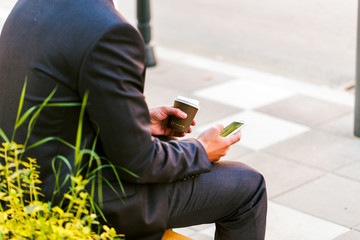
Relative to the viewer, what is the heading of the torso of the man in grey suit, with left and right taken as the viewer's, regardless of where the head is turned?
facing away from the viewer and to the right of the viewer

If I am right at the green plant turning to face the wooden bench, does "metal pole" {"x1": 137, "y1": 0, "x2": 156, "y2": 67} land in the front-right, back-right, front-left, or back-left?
front-left

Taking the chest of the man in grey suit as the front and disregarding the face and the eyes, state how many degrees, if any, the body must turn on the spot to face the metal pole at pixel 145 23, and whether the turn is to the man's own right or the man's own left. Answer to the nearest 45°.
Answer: approximately 45° to the man's own left
